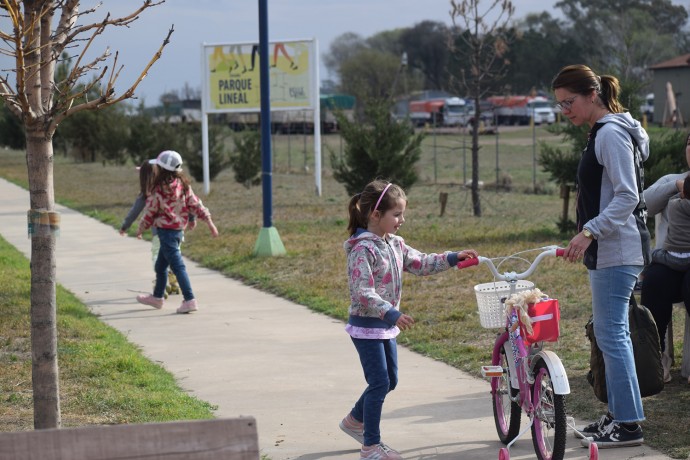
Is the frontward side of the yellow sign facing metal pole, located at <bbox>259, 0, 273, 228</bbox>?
yes

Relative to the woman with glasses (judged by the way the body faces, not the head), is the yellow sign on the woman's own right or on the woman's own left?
on the woman's own right

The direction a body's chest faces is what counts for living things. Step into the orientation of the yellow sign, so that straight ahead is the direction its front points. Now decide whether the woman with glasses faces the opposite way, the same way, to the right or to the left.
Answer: to the right

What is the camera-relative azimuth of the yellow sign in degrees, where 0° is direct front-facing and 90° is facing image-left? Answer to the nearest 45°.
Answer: approximately 0°

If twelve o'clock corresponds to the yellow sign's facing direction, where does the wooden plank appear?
The wooden plank is roughly at 12 o'clock from the yellow sign.

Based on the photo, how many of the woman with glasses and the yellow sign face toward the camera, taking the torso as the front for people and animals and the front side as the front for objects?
1

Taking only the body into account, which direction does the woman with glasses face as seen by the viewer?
to the viewer's left

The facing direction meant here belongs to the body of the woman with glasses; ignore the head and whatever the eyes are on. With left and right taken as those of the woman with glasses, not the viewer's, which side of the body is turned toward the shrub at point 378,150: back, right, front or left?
right

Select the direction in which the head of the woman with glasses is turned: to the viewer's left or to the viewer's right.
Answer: to the viewer's left

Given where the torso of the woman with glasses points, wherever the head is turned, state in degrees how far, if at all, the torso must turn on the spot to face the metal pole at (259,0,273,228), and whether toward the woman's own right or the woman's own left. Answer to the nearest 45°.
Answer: approximately 45° to the woman's own right

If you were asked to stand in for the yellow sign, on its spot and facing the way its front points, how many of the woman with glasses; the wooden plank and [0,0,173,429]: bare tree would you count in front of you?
3

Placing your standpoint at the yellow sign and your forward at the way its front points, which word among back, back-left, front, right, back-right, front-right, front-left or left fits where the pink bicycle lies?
front

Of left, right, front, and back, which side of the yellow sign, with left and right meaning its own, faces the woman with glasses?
front
